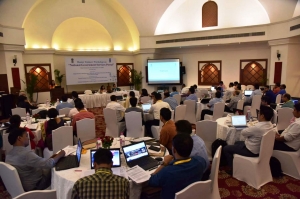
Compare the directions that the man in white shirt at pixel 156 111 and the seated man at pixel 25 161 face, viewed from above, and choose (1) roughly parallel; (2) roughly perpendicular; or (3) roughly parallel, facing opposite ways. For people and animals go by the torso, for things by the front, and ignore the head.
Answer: roughly perpendicular

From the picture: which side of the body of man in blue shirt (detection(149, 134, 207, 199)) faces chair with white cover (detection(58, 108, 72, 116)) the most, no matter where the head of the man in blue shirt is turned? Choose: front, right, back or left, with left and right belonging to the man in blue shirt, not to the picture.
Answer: front

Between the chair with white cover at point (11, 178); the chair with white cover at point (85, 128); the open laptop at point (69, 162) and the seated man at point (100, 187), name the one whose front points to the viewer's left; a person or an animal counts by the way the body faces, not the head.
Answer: the open laptop

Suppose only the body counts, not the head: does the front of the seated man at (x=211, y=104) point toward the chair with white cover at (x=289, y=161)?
no

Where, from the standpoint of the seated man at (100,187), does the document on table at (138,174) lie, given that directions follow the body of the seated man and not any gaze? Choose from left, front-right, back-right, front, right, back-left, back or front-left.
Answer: front-right

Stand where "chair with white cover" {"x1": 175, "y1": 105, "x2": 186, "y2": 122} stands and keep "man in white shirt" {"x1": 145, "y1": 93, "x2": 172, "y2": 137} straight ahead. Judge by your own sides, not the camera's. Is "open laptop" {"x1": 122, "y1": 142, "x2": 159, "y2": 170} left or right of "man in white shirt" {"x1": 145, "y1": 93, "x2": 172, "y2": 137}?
left

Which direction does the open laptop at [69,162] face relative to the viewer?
to the viewer's left

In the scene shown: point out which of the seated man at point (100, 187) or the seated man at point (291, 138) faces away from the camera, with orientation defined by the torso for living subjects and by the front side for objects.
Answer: the seated man at point (100, 187)

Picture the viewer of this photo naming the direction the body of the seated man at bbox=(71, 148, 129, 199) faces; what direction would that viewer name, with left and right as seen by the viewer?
facing away from the viewer

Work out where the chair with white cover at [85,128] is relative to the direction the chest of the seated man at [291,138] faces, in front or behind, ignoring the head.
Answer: in front

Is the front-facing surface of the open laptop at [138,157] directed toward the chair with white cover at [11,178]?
no

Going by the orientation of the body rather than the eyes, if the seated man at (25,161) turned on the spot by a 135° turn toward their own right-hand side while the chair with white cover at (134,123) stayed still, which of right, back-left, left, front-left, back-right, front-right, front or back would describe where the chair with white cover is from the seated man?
back-left

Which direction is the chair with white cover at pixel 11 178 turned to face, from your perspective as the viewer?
facing away from the viewer and to the right of the viewer

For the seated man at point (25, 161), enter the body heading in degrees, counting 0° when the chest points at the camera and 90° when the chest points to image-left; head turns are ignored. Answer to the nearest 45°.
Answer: approximately 225°

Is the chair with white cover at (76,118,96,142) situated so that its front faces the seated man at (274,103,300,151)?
no

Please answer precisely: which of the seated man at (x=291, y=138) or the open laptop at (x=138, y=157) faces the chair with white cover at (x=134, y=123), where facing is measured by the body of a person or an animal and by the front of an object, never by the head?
the seated man

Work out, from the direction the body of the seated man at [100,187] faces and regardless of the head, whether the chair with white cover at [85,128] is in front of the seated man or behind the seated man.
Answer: in front

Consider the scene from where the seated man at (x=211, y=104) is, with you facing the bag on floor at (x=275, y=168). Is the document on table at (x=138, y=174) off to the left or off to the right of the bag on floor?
right

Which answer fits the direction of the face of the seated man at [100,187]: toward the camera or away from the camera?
away from the camera
